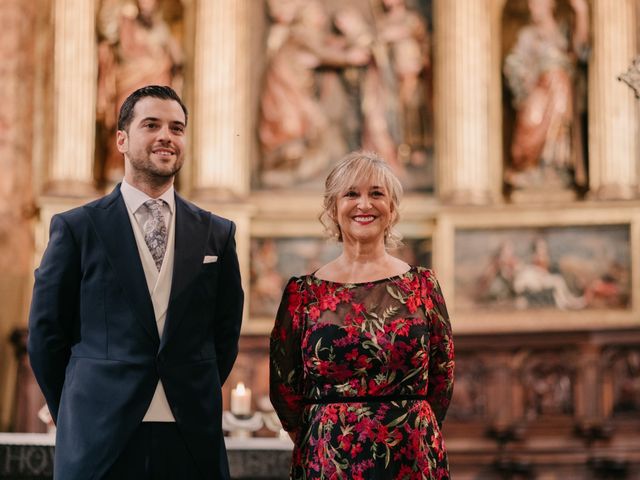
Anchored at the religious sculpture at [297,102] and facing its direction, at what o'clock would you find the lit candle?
The lit candle is roughly at 3 o'clock from the religious sculpture.

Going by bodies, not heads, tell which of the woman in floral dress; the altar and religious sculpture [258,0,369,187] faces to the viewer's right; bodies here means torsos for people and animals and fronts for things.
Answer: the religious sculpture

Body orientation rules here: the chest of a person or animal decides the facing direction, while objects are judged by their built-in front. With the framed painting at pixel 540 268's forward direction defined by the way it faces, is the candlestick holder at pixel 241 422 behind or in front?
in front

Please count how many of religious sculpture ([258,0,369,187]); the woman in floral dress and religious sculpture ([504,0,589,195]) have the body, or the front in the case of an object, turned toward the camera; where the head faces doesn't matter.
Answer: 2

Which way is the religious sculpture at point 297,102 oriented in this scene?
to the viewer's right

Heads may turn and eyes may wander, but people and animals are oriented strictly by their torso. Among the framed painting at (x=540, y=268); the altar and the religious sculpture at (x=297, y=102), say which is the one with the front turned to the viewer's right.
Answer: the religious sculpture
